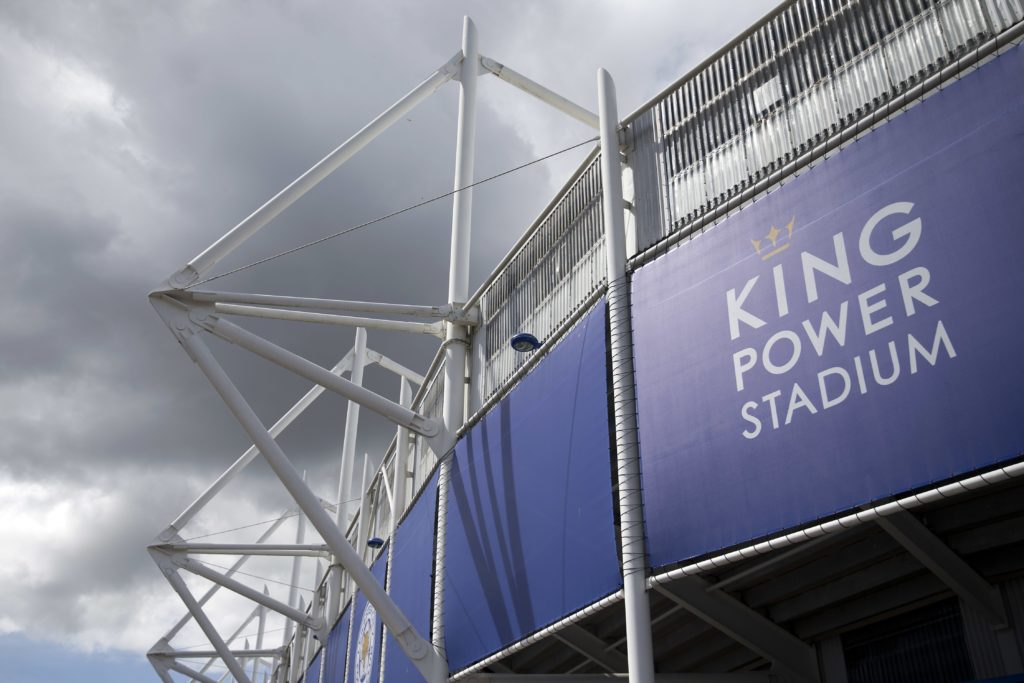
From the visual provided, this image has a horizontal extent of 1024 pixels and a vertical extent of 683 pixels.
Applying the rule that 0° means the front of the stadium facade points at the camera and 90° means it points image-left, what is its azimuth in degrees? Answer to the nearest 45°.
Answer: approximately 45°
